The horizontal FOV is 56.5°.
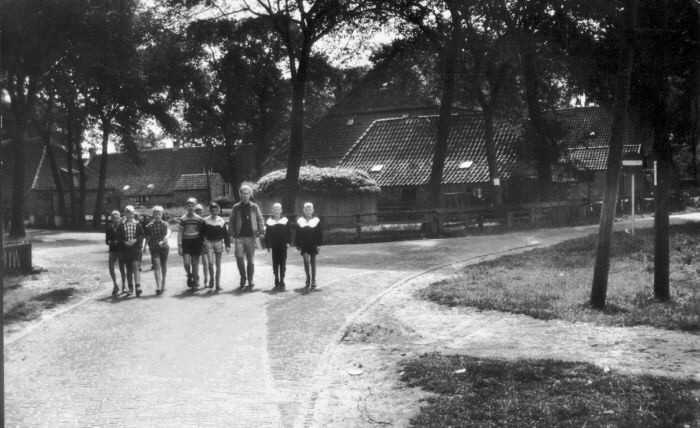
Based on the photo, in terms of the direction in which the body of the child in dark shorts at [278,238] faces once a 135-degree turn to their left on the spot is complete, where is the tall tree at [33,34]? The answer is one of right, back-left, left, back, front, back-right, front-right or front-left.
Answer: left

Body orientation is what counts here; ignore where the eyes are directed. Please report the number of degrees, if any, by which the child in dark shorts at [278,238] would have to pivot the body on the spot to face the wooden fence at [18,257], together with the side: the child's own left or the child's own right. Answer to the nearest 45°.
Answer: approximately 135° to the child's own right

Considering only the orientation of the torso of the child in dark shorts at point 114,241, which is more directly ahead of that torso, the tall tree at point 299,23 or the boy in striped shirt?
the boy in striped shirt

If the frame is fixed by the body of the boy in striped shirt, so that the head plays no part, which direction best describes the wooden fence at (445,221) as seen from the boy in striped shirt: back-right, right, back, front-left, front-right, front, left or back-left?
back-left

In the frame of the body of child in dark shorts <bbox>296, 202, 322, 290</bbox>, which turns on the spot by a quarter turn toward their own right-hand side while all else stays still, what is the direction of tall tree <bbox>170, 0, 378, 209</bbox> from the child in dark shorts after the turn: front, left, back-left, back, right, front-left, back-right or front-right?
right

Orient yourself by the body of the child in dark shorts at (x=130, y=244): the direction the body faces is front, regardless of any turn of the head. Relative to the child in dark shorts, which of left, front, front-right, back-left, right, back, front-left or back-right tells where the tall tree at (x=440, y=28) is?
back-left

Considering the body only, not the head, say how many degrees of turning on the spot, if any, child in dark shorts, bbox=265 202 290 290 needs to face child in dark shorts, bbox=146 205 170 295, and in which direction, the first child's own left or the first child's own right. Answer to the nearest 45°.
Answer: approximately 90° to the first child's own right
